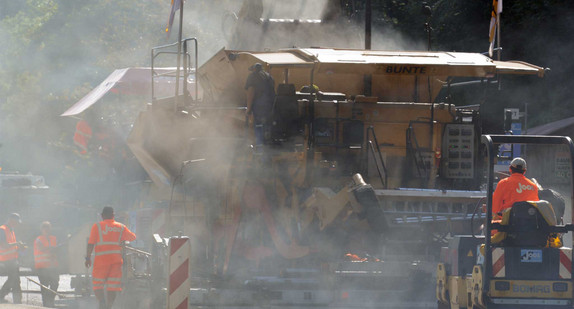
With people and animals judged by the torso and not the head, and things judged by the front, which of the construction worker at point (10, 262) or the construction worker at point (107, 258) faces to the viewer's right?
the construction worker at point (10, 262)

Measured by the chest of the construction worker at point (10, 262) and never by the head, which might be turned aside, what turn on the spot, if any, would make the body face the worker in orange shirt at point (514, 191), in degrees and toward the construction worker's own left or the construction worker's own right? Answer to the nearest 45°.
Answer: approximately 45° to the construction worker's own right

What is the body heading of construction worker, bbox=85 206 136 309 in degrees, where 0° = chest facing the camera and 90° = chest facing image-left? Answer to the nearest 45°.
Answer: approximately 180°

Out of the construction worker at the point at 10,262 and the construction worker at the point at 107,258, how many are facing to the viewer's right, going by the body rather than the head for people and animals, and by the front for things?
1

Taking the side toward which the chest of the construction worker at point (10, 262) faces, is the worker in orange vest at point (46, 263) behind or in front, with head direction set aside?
in front
